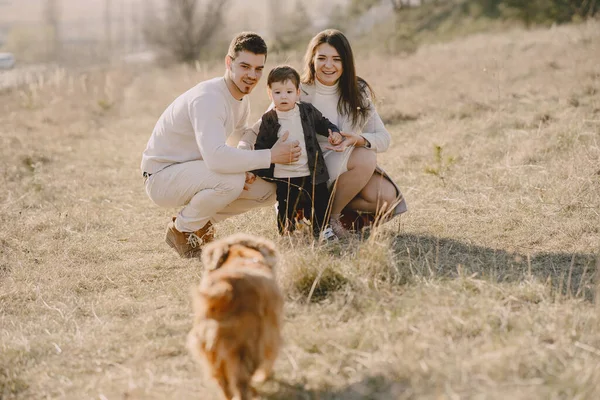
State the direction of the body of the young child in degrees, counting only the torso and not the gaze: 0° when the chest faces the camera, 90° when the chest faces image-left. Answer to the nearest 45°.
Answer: approximately 0°

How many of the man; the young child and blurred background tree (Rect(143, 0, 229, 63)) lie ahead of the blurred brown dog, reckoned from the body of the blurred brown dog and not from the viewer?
3

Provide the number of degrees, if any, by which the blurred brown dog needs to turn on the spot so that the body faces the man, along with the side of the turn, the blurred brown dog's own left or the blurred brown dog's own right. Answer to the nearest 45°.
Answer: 0° — it already faces them

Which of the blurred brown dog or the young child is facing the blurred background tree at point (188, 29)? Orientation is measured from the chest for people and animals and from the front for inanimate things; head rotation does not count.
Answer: the blurred brown dog

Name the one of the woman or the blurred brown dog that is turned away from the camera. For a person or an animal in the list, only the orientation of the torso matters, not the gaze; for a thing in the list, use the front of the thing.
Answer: the blurred brown dog

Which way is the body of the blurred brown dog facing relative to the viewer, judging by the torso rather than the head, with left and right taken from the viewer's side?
facing away from the viewer

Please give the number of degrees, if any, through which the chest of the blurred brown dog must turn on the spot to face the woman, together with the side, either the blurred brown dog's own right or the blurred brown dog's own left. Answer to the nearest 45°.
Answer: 0° — it already faces them

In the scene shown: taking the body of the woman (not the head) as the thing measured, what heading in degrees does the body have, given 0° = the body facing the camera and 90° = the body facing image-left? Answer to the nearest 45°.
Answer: approximately 45°
